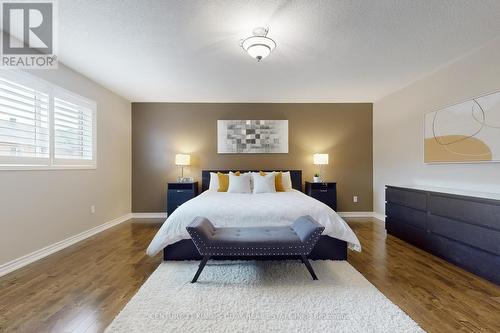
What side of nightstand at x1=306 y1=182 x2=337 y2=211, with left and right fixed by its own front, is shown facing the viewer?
front

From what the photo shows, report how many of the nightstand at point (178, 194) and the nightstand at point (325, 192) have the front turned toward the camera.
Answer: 2

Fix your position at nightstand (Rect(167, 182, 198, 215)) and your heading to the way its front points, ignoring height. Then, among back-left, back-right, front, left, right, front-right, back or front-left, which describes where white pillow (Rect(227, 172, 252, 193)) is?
front-left

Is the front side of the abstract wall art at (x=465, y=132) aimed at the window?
yes

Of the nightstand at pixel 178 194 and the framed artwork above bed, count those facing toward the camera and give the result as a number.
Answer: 2

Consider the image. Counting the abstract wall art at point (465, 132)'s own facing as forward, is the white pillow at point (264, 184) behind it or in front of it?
in front

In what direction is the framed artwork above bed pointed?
toward the camera

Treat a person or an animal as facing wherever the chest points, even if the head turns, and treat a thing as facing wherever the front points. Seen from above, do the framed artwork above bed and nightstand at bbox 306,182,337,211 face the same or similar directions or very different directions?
same or similar directions

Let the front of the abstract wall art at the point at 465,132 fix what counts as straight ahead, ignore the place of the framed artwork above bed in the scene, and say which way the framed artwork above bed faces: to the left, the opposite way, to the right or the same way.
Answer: to the left

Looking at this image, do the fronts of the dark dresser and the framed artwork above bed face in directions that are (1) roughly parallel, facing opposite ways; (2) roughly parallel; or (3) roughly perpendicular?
roughly perpendicular

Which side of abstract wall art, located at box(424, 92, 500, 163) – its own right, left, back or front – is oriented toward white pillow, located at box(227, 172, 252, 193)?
front

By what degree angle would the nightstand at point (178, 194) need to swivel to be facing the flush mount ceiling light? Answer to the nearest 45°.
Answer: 0° — it already faces it

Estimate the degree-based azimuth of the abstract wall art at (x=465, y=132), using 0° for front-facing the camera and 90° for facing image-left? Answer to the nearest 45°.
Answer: approximately 45°

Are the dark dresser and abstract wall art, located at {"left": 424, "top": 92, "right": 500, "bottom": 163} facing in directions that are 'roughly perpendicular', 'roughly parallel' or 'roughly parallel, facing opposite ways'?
roughly parallel

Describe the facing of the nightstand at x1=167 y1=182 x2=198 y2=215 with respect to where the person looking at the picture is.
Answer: facing the viewer

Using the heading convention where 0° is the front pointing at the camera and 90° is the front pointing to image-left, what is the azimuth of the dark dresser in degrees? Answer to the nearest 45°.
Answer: approximately 45°

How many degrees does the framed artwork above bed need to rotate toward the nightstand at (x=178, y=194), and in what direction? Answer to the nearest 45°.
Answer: approximately 90° to its right

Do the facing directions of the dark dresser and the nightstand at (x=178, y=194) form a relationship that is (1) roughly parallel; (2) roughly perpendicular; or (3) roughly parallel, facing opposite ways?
roughly perpendicular
